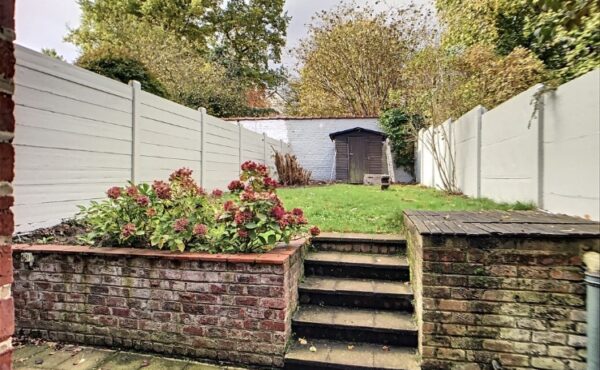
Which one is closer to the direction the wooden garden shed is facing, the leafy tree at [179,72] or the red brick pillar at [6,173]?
the red brick pillar

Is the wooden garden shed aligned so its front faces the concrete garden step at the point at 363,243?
yes

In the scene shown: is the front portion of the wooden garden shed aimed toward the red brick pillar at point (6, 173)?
yes

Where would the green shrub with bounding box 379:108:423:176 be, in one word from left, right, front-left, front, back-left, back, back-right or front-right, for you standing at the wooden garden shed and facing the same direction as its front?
left

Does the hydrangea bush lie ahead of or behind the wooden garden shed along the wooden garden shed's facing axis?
ahead

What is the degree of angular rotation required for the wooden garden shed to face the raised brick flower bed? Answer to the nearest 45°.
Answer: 0° — it already faces it

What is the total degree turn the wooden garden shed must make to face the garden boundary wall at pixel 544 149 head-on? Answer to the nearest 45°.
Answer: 0° — it already faces it

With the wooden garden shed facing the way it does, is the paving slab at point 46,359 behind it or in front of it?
in front

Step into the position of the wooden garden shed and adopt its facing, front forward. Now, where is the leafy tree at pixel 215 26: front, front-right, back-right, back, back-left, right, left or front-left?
back-right

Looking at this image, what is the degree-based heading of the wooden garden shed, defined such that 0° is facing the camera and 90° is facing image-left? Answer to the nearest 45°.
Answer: approximately 0°

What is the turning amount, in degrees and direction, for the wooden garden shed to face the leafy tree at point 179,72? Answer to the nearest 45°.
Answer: approximately 90° to its right

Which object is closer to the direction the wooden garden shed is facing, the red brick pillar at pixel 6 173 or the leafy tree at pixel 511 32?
the red brick pillar

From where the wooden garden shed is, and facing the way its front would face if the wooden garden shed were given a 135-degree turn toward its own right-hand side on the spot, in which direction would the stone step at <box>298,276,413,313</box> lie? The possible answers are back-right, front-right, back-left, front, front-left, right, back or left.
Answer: back-left
